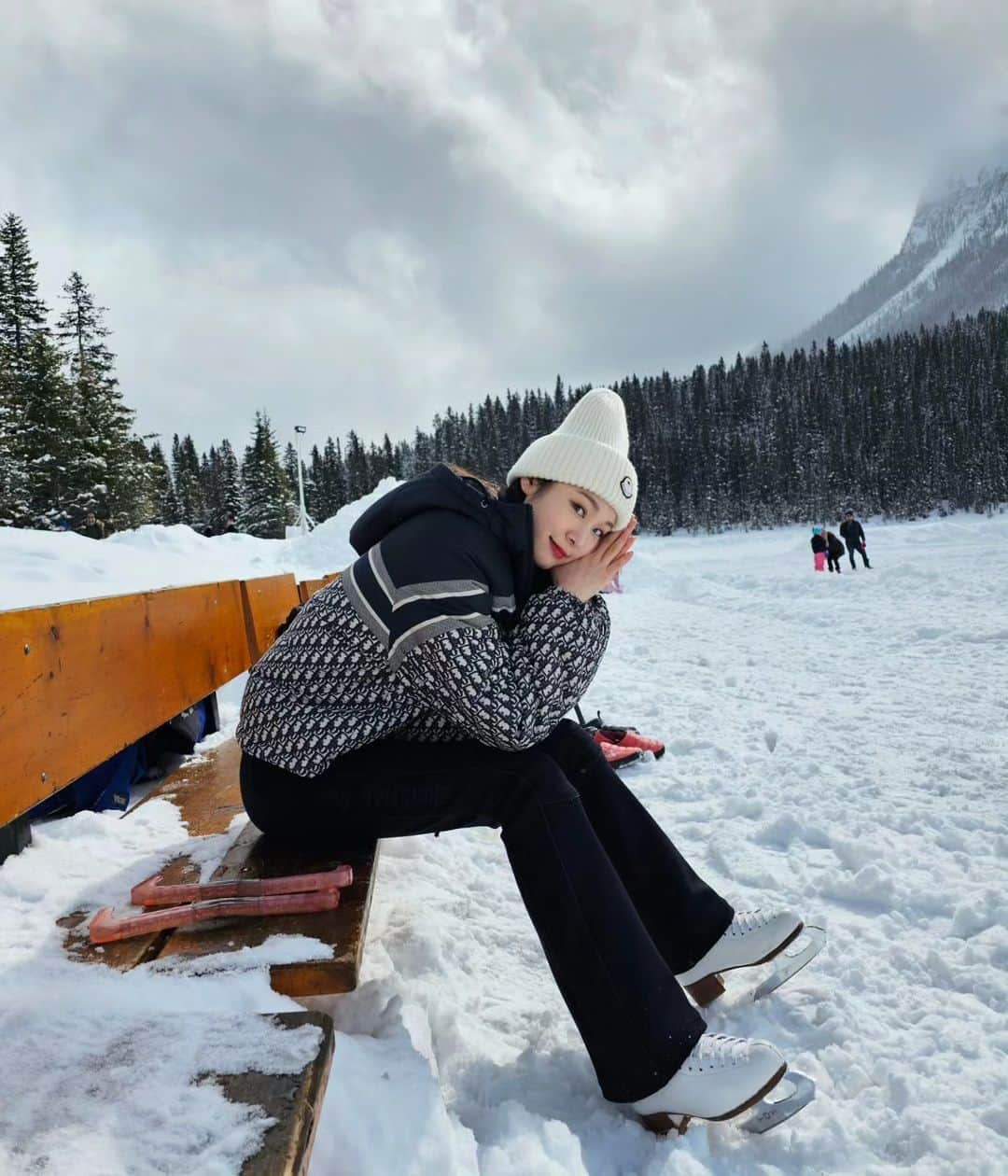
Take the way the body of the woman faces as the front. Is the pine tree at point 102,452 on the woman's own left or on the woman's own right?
on the woman's own left

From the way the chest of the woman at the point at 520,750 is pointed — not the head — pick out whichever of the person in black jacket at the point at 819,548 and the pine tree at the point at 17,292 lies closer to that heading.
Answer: the person in black jacket

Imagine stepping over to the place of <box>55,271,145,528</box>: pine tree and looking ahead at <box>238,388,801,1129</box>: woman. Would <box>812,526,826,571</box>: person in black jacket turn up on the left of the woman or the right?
left

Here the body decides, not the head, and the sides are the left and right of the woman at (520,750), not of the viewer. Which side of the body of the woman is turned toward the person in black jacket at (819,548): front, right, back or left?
left

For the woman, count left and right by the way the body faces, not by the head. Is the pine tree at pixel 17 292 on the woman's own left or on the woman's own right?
on the woman's own left

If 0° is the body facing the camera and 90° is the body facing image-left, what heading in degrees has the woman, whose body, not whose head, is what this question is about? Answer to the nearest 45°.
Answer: approximately 270°

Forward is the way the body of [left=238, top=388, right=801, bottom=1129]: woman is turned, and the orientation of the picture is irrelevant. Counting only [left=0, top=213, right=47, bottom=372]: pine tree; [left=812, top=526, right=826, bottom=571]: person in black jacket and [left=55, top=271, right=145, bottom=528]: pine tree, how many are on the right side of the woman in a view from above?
0

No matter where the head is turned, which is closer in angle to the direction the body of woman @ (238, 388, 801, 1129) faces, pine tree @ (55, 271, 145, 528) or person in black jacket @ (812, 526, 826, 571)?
the person in black jacket
